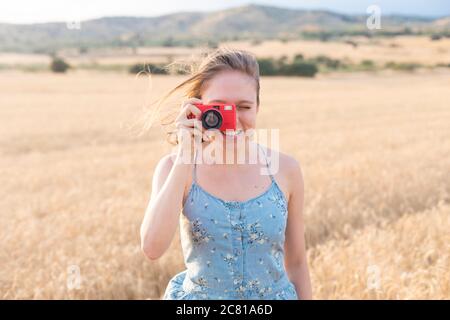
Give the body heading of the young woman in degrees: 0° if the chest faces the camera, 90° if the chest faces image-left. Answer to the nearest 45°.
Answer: approximately 0°
